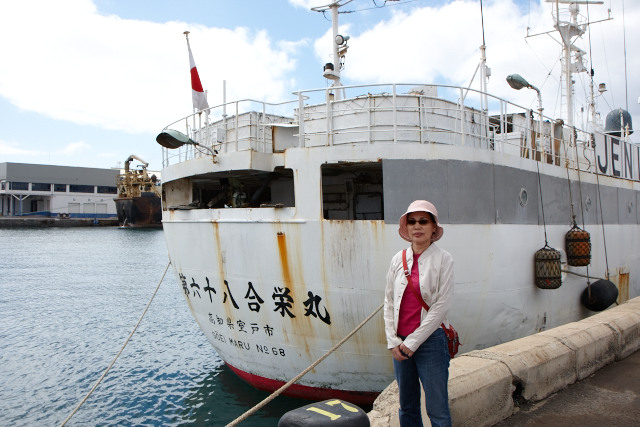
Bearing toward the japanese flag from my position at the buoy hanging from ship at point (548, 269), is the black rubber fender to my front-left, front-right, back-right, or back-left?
back-right

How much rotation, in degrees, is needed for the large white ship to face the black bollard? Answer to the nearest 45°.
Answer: approximately 135° to its right

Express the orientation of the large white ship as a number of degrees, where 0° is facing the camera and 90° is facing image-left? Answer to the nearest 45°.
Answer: approximately 225°

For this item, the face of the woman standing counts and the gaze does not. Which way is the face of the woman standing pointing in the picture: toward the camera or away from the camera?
toward the camera

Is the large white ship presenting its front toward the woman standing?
no
